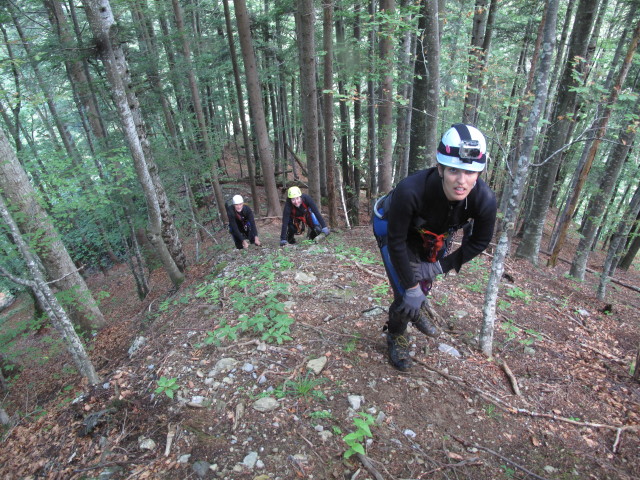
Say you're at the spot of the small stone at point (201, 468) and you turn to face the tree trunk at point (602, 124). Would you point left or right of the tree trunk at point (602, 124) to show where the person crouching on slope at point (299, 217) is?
left

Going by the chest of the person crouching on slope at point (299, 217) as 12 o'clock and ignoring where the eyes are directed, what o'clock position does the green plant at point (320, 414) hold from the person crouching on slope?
The green plant is roughly at 12 o'clock from the person crouching on slope.

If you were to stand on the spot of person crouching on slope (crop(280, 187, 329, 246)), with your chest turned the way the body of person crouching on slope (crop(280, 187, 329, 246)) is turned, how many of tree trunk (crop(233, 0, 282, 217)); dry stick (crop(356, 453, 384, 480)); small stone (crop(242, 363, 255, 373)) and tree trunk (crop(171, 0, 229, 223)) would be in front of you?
2

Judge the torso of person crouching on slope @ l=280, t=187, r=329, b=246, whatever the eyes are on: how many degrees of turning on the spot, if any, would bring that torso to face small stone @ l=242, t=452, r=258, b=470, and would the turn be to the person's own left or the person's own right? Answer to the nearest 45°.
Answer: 0° — they already face it

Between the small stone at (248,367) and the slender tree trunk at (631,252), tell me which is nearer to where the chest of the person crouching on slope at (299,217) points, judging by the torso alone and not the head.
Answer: the small stone

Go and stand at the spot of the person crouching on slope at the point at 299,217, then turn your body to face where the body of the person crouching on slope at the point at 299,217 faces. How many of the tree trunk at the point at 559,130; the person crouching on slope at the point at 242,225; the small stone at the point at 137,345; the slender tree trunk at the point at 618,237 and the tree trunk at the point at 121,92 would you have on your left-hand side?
2

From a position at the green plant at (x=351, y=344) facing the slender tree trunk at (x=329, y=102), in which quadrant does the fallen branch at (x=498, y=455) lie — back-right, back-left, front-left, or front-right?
back-right

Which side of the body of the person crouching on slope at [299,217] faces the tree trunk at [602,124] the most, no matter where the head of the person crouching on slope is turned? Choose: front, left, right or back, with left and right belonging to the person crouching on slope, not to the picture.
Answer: left

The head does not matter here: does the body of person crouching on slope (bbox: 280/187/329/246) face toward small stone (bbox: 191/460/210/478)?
yes

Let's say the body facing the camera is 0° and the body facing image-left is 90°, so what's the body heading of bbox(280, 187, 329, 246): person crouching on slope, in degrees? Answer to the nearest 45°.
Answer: approximately 0°

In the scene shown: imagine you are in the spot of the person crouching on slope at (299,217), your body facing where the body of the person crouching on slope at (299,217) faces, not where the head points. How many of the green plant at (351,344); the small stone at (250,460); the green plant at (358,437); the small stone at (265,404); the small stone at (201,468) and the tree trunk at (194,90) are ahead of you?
5
